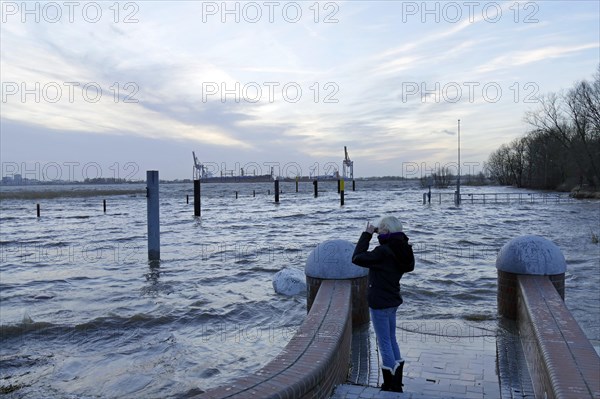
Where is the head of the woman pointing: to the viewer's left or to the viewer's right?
to the viewer's left

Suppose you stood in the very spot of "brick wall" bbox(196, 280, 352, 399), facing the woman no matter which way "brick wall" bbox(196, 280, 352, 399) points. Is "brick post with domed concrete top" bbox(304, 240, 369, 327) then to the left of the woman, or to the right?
left

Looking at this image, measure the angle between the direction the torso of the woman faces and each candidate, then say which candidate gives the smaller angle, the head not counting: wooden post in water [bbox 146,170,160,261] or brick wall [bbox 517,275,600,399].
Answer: the wooden post in water

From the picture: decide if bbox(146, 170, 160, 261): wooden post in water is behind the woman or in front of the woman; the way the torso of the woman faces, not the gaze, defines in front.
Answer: in front

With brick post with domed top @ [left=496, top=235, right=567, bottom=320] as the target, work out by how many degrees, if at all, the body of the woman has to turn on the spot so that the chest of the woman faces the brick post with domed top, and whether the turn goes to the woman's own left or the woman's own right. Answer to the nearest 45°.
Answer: approximately 90° to the woman's own right

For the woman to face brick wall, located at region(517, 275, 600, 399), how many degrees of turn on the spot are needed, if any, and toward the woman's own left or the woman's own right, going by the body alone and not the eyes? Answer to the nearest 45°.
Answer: approximately 135° to the woman's own right

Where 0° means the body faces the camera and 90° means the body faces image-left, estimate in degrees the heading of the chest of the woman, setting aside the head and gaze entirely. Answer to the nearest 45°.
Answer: approximately 135°

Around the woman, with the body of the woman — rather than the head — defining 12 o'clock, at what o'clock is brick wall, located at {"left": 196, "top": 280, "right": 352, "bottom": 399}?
The brick wall is roughly at 9 o'clock from the woman.

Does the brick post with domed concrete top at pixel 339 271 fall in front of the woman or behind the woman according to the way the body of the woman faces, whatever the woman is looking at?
in front

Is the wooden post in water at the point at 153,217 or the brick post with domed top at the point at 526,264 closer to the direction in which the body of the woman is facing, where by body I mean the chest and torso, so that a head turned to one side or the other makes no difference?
the wooden post in water
